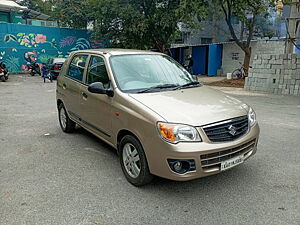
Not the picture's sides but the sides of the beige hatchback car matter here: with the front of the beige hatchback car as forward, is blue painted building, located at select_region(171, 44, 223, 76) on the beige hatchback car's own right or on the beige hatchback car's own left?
on the beige hatchback car's own left

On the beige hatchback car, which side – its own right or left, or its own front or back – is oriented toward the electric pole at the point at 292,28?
left

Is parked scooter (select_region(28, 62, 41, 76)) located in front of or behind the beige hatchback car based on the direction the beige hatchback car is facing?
behind

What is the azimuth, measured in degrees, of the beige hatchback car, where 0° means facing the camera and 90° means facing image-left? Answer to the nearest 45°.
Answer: approximately 315°

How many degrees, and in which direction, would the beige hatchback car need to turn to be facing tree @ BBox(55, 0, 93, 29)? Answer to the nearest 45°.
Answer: approximately 135° to its left

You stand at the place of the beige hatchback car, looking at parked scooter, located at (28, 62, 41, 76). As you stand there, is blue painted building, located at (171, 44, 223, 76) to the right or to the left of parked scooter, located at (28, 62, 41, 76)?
right

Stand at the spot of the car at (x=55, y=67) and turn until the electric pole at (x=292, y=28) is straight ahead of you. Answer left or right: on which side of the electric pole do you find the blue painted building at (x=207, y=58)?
left

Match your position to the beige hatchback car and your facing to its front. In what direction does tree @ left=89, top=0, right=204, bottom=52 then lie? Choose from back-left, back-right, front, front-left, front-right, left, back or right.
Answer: back-left
